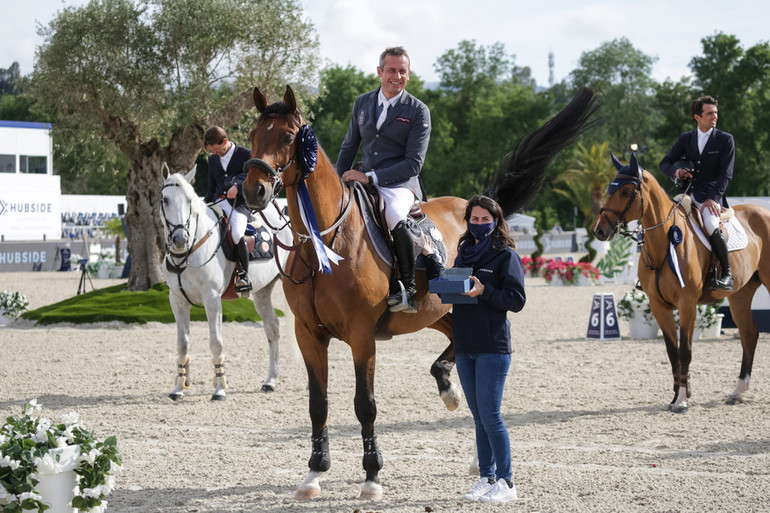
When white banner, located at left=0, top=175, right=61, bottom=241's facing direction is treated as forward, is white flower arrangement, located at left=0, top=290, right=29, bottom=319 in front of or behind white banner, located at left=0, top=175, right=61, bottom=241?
in front

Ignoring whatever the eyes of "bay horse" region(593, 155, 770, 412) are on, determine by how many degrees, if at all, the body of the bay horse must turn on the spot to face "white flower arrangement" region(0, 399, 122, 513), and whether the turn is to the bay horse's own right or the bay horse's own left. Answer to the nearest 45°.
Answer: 0° — it already faces it

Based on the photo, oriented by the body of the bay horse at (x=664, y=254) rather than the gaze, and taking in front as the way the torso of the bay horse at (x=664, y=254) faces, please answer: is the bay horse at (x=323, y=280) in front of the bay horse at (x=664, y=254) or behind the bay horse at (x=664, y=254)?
in front

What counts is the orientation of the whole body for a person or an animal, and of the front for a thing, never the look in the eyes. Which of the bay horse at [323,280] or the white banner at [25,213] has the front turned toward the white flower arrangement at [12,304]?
the white banner

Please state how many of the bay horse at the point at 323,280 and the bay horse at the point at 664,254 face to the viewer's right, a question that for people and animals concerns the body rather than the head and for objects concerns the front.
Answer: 0

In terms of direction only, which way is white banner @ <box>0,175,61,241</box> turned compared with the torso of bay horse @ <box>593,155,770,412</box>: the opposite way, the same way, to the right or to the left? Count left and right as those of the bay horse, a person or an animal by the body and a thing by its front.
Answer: to the left

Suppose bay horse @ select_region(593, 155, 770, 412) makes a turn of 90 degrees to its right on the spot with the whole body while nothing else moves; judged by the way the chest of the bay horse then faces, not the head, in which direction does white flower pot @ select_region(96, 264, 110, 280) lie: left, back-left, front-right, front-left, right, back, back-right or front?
front

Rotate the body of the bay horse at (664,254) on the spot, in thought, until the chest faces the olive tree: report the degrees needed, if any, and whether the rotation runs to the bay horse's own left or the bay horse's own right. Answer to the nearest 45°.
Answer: approximately 90° to the bay horse's own right

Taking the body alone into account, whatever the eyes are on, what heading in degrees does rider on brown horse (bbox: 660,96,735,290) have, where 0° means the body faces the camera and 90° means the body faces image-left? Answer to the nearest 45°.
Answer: approximately 45°

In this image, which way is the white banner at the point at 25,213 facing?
toward the camera

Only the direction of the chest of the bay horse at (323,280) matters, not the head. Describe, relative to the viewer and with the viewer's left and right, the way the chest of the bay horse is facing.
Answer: facing the viewer and to the left of the viewer

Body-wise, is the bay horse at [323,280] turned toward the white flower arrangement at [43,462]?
yes

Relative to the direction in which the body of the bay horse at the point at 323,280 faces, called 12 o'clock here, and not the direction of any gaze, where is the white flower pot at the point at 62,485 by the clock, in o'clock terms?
The white flower pot is roughly at 12 o'clock from the bay horse.

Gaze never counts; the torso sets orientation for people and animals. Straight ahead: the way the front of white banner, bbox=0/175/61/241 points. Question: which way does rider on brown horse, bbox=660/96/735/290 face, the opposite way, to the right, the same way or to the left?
to the right
